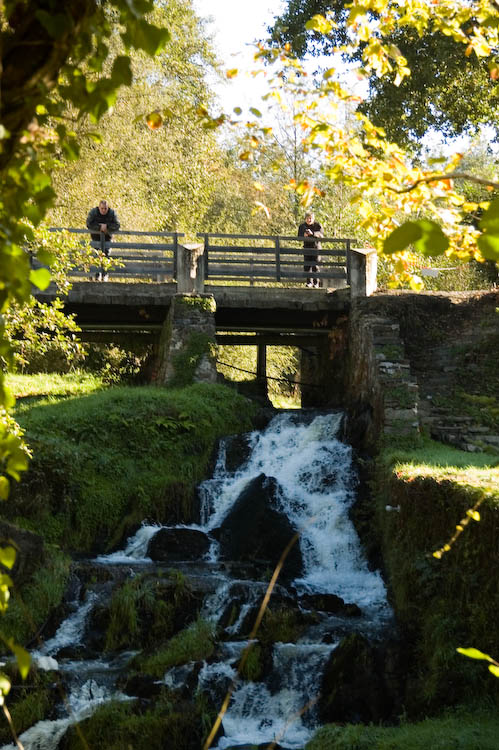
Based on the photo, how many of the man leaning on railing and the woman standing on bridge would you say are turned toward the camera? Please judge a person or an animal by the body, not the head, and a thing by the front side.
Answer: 2

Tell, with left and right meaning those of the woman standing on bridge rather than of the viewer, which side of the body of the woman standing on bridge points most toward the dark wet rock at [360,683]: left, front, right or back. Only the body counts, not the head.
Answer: front

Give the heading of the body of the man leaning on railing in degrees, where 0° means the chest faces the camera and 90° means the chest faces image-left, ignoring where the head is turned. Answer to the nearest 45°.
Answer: approximately 0°

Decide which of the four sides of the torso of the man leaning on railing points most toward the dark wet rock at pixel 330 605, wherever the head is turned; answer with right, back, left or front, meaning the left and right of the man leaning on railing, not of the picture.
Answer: front

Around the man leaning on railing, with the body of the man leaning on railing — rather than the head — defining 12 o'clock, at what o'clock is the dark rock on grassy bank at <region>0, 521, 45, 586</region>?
The dark rock on grassy bank is roughly at 12 o'clock from the man leaning on railing.

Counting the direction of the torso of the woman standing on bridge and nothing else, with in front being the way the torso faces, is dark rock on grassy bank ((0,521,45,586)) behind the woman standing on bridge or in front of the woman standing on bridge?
in front

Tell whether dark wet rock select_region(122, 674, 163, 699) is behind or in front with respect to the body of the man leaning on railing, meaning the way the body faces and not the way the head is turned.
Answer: in front

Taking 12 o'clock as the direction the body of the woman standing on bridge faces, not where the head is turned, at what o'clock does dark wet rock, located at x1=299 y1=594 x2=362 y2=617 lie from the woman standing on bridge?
The dark wet rock is roughly at 12 o'clock from the woman standing on bridge.
